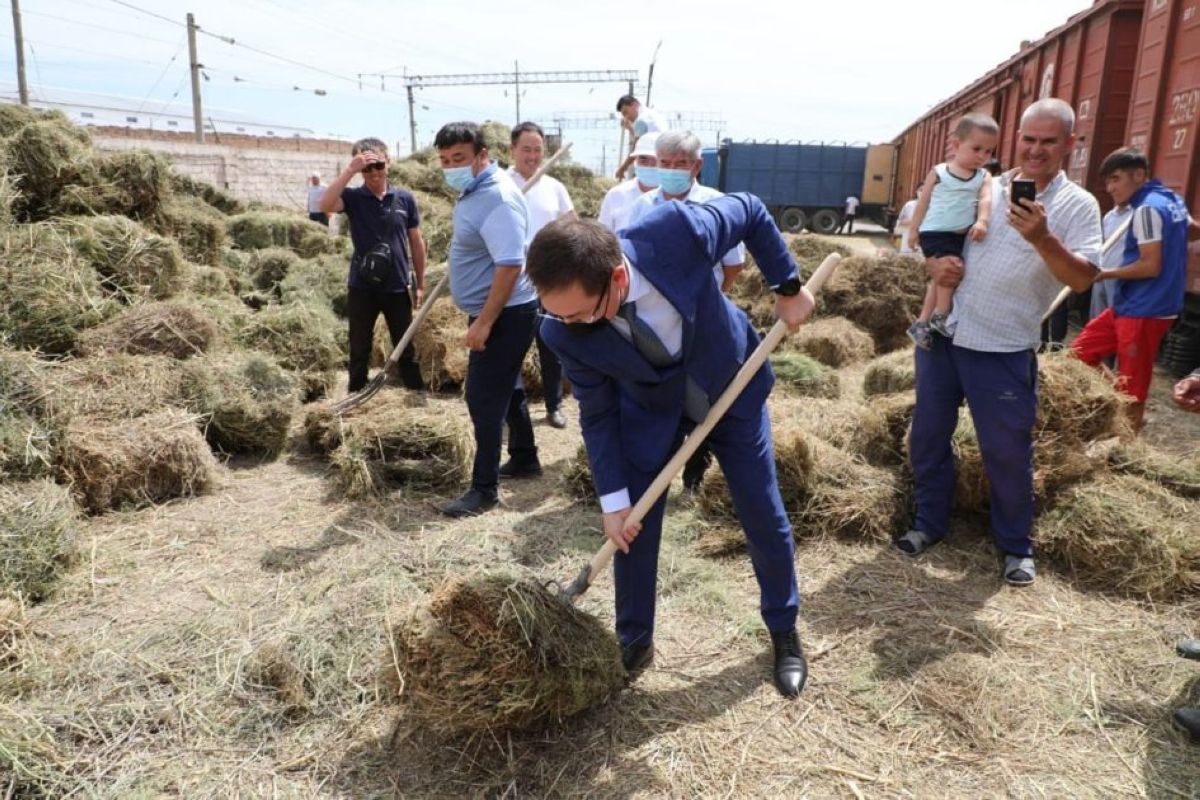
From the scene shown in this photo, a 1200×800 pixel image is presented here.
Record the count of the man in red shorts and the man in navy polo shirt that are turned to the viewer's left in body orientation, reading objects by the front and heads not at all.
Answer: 1

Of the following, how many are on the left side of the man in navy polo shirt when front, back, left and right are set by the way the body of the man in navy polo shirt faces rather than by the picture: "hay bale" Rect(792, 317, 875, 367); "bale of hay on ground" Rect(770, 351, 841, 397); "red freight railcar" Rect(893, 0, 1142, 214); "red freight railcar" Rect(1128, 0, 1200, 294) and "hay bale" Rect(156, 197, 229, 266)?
4

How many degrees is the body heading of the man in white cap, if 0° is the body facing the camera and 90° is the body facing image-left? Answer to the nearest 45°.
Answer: approximately 315°

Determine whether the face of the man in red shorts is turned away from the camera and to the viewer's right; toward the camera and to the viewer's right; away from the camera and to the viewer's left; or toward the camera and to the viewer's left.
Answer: toward the camera and to the viewer's left

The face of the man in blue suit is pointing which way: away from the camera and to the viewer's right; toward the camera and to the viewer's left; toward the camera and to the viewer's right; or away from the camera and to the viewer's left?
toward the camera and to the viewer's left

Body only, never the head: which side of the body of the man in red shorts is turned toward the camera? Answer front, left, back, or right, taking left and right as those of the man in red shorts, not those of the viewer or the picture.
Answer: left

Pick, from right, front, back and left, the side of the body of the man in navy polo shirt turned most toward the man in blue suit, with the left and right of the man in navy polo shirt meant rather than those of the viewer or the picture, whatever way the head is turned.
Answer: front

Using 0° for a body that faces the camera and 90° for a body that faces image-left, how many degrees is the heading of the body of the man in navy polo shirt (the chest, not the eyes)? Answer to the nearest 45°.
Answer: approximately 0°

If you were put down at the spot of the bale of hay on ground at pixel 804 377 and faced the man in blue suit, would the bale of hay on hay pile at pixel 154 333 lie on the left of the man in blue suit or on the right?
right
